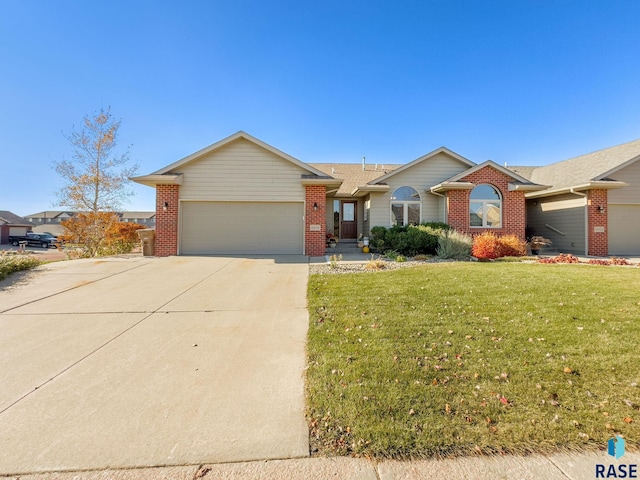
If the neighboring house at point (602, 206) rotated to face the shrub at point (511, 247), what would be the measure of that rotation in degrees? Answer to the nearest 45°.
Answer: approximately 45° to its right

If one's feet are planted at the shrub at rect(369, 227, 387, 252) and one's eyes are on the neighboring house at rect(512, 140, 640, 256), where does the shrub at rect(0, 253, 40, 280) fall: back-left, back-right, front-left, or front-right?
back-right

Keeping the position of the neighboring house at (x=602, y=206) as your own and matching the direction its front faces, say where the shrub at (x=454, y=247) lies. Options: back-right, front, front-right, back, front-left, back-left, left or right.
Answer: front-right

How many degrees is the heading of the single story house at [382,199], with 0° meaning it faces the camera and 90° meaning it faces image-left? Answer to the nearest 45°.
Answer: approximately 0°

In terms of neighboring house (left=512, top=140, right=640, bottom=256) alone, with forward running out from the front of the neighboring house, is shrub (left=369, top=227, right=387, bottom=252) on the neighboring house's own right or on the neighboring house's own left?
on the neighboring house's own right

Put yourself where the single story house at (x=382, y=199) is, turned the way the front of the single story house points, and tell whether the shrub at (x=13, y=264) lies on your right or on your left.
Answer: on your right

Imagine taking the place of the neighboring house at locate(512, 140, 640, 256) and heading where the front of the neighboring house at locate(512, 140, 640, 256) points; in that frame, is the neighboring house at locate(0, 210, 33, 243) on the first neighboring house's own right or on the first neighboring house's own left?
on the first neighboring house's own right

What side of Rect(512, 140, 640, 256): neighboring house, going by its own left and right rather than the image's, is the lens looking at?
front

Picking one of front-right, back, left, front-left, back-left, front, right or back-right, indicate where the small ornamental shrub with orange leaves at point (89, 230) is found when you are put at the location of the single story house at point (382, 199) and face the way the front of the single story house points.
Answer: right

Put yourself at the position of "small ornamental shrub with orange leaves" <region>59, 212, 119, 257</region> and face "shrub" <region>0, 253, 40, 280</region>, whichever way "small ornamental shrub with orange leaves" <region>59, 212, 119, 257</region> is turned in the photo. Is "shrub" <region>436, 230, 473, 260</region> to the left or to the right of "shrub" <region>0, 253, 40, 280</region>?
left

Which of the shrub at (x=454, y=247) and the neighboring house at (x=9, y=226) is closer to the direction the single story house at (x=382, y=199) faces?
the shrub
